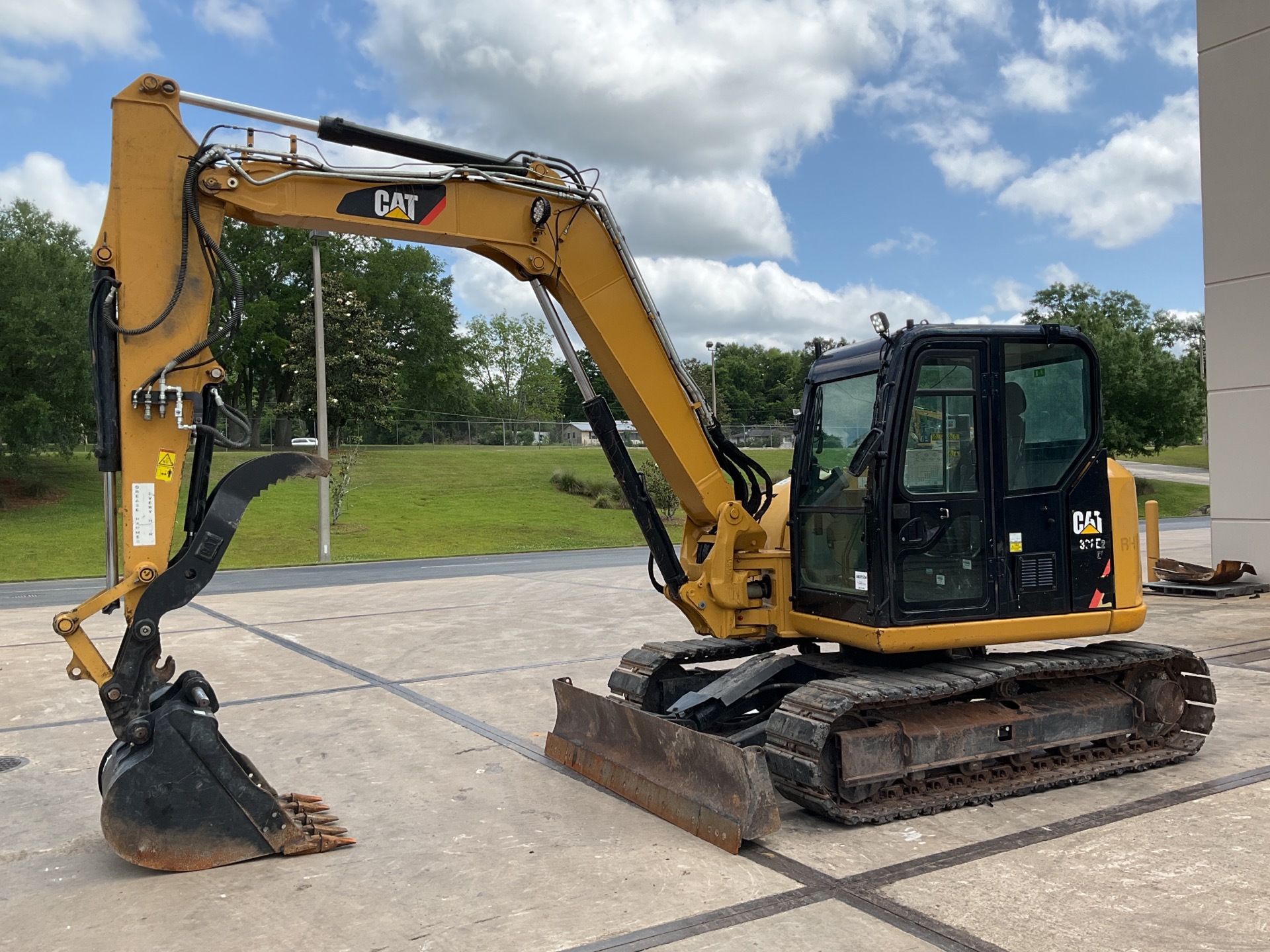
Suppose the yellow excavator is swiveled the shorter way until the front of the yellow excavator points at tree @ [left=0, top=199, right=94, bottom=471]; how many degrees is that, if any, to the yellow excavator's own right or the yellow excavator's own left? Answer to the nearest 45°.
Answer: approximately 90° to the yellow excavator's own right

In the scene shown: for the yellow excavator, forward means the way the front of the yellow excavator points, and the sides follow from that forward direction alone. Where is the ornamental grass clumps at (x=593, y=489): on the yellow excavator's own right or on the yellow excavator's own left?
on the yellow excavator's own right

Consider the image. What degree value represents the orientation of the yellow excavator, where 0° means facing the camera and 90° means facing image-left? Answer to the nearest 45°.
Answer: approximately 45°

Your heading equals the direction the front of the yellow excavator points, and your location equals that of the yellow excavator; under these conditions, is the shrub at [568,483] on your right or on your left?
on your right

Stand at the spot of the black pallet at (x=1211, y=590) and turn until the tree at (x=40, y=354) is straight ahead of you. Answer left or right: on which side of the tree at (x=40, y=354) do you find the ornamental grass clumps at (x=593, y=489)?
right

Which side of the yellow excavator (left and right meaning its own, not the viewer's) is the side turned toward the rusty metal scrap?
back

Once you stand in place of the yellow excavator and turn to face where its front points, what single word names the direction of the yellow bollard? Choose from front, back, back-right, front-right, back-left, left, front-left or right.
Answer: back

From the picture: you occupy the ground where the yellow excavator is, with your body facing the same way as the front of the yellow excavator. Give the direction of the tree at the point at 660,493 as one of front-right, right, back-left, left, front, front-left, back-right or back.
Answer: back-right
